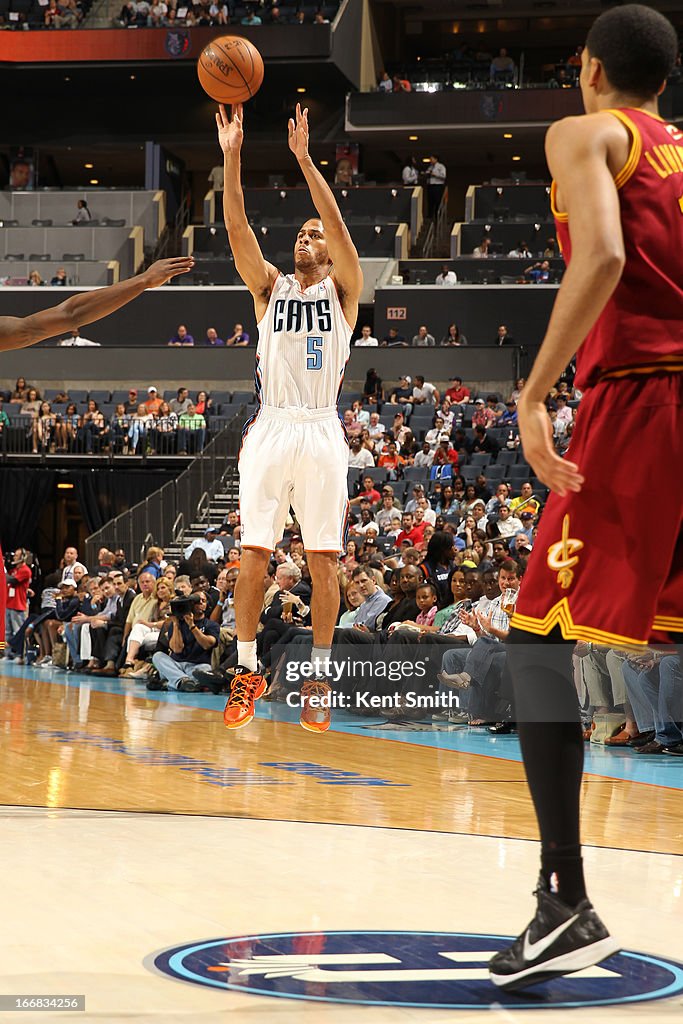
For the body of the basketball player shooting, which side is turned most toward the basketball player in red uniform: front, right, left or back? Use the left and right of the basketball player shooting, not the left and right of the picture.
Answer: front

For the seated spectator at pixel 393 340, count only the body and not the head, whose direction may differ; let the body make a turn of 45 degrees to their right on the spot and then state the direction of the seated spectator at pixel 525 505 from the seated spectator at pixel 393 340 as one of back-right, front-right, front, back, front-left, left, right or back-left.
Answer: front-left

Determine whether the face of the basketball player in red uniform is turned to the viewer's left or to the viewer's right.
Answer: to the viewer's left

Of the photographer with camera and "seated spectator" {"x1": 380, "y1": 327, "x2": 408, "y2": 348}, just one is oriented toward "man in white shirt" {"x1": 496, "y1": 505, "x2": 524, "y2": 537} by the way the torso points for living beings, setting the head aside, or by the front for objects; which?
the seated spectator

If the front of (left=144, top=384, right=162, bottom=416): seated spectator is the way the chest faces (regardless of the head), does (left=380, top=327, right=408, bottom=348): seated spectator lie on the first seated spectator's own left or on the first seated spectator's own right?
on the first seated spectator's own left

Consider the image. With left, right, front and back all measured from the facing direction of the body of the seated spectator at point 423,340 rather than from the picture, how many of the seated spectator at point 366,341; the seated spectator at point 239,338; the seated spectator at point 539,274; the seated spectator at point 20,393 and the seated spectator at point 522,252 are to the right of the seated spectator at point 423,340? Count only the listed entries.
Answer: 3

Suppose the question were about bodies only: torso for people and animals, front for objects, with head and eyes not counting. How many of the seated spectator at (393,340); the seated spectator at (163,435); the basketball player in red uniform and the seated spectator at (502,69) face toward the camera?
3

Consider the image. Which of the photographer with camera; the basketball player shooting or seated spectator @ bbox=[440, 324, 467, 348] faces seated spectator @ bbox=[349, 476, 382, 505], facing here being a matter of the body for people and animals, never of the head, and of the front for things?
seated spectator @ bbox=[440, 324, 467, 348]

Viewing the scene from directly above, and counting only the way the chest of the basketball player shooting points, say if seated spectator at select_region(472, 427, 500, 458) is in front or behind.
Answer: behind

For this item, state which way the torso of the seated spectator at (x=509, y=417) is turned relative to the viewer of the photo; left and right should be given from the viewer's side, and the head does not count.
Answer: facing the viewer and to the left of the viewer

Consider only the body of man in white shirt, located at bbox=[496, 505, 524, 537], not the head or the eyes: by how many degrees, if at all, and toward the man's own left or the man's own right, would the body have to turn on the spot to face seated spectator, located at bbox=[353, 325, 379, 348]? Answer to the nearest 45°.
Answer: approximately 135° to the man's own right

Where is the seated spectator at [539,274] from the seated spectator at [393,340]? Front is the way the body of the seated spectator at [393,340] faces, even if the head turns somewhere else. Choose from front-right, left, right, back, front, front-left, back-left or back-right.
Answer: left

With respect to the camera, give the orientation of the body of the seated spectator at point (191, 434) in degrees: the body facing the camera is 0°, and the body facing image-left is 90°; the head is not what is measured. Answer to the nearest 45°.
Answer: approximately 0°
